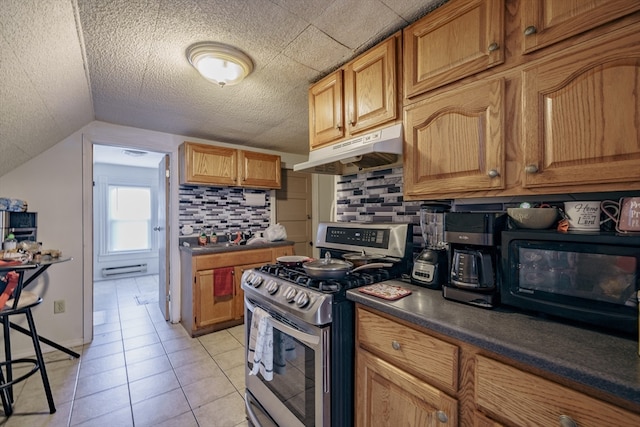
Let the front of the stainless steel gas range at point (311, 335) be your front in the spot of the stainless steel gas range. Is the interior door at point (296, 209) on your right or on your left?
on your right

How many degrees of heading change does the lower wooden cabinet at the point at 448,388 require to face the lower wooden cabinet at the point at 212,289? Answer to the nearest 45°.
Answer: approximately 45° to its right

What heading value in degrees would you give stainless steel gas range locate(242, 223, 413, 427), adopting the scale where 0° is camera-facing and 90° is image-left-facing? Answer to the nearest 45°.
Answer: approximately 45°

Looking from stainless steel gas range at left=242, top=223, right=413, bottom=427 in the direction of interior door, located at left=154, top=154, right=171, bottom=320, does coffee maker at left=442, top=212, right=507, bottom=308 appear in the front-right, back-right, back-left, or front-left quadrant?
back-right

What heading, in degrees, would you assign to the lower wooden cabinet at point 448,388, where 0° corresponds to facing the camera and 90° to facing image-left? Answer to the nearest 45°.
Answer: approximately 45°

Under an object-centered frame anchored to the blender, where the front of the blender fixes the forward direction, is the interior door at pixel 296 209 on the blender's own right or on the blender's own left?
on the blender's own right

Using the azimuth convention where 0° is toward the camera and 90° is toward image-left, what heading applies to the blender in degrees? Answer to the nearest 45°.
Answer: approximately 45°
